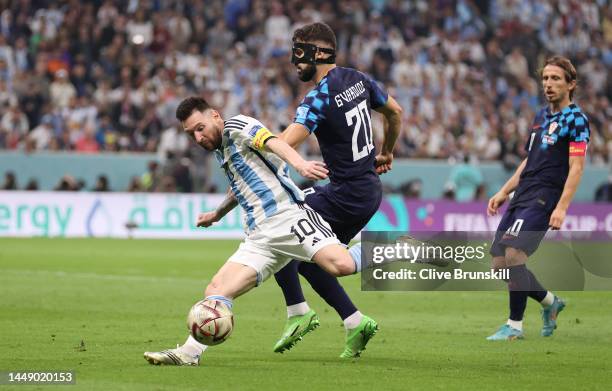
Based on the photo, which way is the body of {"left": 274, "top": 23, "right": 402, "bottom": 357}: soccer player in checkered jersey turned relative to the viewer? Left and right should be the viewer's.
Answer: facing away from the viewer and to the left of the viewer

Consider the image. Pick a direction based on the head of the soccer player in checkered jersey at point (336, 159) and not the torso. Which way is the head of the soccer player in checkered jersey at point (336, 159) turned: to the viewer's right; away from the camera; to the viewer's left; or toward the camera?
to the viewer's left

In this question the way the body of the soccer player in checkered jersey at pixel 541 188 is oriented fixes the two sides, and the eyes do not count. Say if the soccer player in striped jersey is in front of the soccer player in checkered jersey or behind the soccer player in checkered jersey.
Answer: in front

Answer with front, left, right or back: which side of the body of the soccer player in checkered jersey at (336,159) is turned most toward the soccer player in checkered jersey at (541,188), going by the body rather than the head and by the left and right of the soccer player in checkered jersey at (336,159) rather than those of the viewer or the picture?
right

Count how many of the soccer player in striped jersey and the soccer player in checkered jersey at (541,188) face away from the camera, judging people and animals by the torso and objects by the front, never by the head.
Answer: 0

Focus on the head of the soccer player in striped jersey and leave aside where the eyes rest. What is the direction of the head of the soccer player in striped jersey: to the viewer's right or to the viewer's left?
to the viewer's left

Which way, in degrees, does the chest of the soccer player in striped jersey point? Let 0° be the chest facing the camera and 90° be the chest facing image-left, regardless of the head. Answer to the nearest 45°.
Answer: approximately 45°

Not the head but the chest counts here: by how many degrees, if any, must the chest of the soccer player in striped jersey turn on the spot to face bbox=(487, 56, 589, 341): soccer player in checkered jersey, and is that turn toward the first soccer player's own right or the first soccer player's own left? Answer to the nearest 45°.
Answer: approximately 180°

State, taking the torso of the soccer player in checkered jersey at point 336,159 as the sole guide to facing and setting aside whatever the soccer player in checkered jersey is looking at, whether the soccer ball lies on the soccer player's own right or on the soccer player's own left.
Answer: on the soccer player's own left

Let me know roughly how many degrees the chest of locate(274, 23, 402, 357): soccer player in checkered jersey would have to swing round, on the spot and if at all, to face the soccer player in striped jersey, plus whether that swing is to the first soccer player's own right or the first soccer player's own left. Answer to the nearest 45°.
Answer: approximately 90° to the first soccer player's own left

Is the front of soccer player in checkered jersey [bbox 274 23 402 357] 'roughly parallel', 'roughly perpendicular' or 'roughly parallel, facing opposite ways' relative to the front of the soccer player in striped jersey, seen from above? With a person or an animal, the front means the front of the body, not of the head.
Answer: roughly perpendicular
